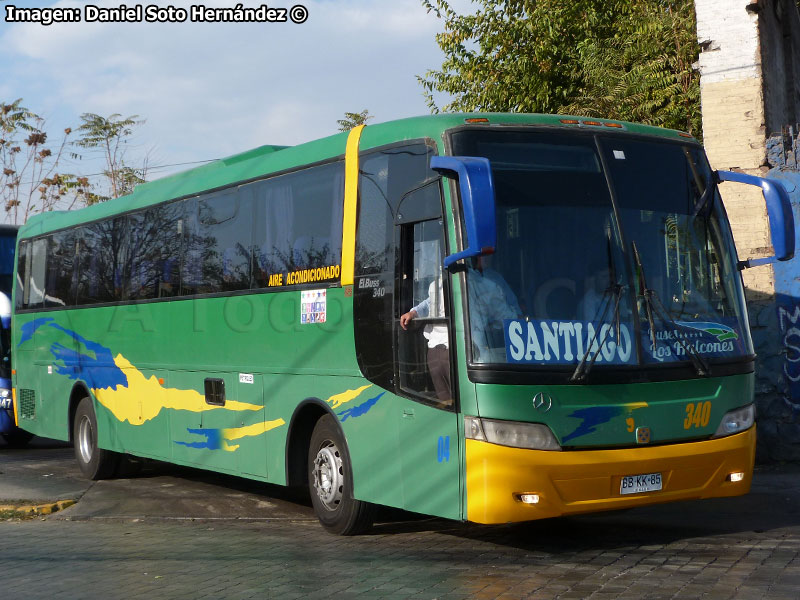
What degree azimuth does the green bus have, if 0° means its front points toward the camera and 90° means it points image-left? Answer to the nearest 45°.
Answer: approximately 315°

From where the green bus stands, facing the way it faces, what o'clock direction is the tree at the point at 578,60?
The tree is roughly at 8 o'clock from the green bus.

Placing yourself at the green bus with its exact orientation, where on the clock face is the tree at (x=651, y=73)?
The tree is roughly at 8 o'clock from the green bus.
